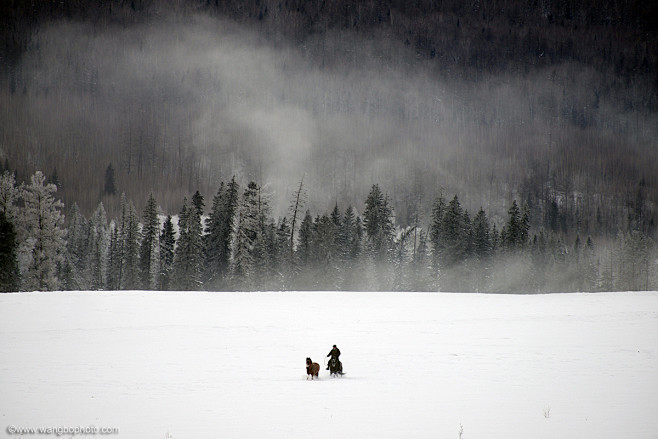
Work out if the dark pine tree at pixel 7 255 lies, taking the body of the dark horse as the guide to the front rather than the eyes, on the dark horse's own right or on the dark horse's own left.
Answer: on the dark horse's own right

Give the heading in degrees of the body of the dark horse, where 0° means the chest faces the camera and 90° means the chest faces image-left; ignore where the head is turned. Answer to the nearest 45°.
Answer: approximately 45°

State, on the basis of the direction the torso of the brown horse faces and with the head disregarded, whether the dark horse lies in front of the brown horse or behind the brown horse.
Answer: behind

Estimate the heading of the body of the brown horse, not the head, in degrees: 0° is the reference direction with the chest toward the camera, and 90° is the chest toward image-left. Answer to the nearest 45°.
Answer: approximately 45°

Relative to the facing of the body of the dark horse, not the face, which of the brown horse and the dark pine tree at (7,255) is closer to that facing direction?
the brown horse

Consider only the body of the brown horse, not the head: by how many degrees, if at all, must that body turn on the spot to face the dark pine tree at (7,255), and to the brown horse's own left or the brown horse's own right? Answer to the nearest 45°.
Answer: approximately 90° to the brown horse's own right
